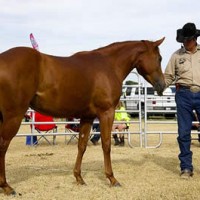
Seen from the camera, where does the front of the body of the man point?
toward the camera

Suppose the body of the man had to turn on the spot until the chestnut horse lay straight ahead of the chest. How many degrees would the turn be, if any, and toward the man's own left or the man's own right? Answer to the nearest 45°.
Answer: approximately 45° to the man's own right

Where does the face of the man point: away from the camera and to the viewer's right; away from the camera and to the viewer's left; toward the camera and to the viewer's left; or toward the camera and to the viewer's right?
toward the camera and to the viewer's left
